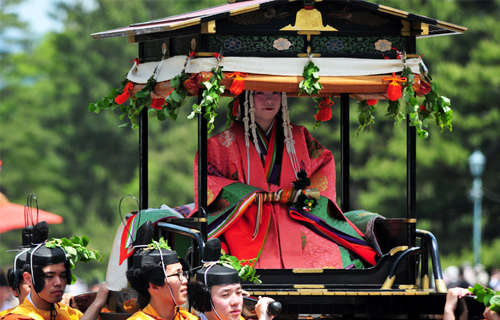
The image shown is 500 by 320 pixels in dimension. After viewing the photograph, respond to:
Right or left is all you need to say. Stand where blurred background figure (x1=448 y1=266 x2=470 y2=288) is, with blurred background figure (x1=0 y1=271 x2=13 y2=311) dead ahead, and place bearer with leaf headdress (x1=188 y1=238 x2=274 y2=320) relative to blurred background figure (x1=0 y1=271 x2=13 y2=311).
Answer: left

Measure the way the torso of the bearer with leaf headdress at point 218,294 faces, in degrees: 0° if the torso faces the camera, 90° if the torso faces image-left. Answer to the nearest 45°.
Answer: approximately 315°

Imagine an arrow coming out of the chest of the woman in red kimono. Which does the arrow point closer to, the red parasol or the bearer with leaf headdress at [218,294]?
the bearer with leaf headdress

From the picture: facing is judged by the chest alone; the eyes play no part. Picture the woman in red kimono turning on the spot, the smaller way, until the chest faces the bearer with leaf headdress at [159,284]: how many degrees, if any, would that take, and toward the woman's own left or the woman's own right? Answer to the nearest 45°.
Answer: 0° — they already face them

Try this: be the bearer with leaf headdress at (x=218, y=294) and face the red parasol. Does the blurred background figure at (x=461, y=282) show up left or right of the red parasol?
right

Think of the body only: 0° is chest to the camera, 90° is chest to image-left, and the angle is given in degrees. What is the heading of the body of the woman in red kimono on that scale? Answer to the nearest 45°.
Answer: approximately 0°
